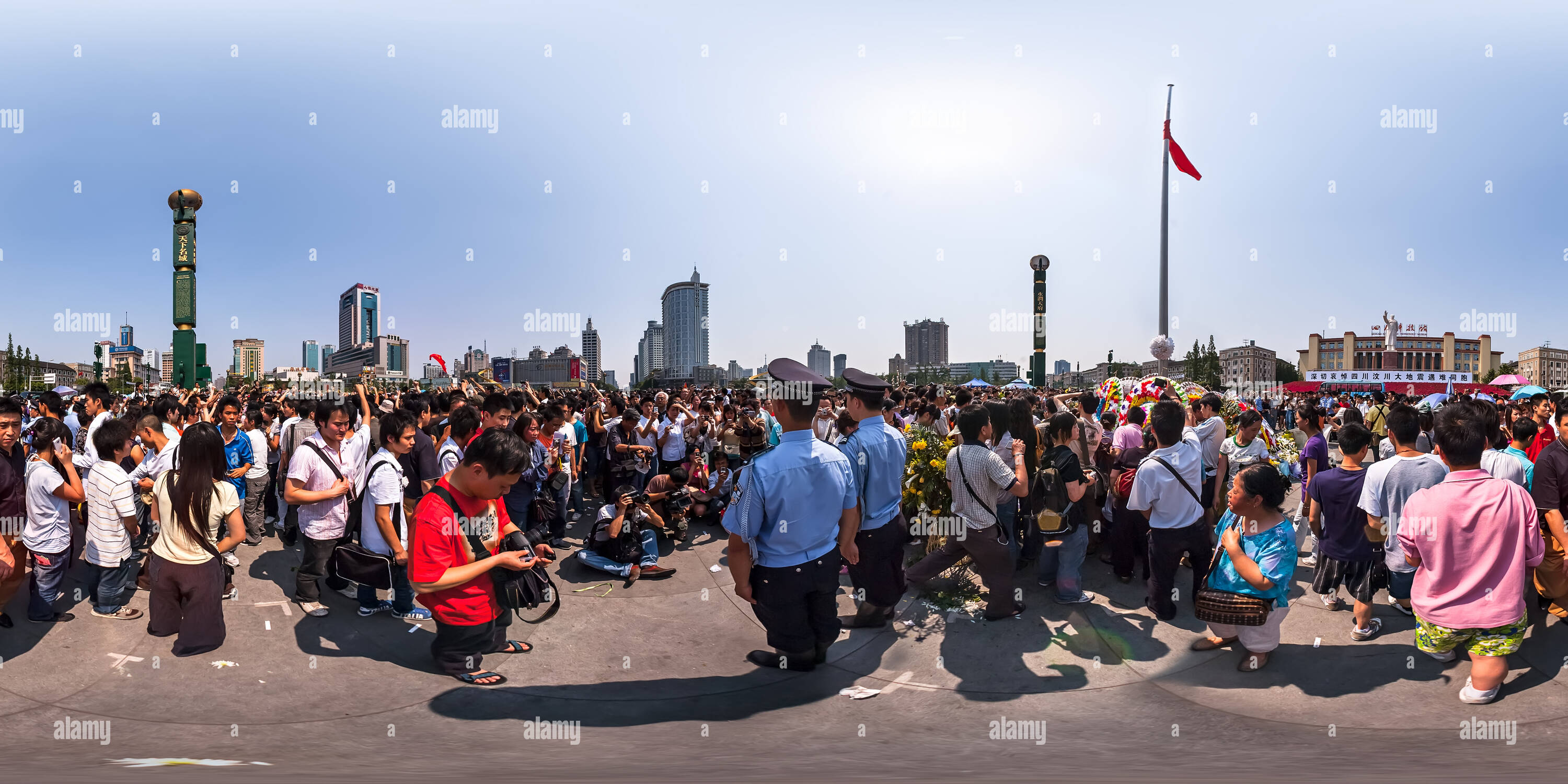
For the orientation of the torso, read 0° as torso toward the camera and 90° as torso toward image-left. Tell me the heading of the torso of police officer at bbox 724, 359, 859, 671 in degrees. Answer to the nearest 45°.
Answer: approximately 135°

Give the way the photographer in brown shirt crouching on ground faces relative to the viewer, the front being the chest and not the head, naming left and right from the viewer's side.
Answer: facing the viewer and to the right of the viewer

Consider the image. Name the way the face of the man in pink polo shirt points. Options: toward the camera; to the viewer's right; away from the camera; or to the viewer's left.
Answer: away from the camera

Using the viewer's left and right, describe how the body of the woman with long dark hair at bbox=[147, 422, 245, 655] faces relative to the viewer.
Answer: facing away from the viewer

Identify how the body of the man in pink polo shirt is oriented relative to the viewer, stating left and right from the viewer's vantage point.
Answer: facing away from the viewer

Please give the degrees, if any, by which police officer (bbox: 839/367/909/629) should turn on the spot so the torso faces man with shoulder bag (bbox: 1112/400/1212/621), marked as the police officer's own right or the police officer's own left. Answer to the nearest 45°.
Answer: approximately 135° to the police officer's own right

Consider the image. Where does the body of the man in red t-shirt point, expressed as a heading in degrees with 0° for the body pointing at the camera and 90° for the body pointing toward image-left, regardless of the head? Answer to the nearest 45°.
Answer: approximately 315°

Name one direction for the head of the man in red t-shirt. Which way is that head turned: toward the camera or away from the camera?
toward the camera

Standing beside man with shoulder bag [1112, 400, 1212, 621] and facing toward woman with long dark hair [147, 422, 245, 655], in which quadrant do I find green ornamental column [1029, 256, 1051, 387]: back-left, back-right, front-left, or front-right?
back-right

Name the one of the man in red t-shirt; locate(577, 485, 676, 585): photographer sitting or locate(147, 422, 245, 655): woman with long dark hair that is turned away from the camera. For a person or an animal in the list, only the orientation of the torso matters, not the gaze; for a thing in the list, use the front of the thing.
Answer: the woman with long dark hair
